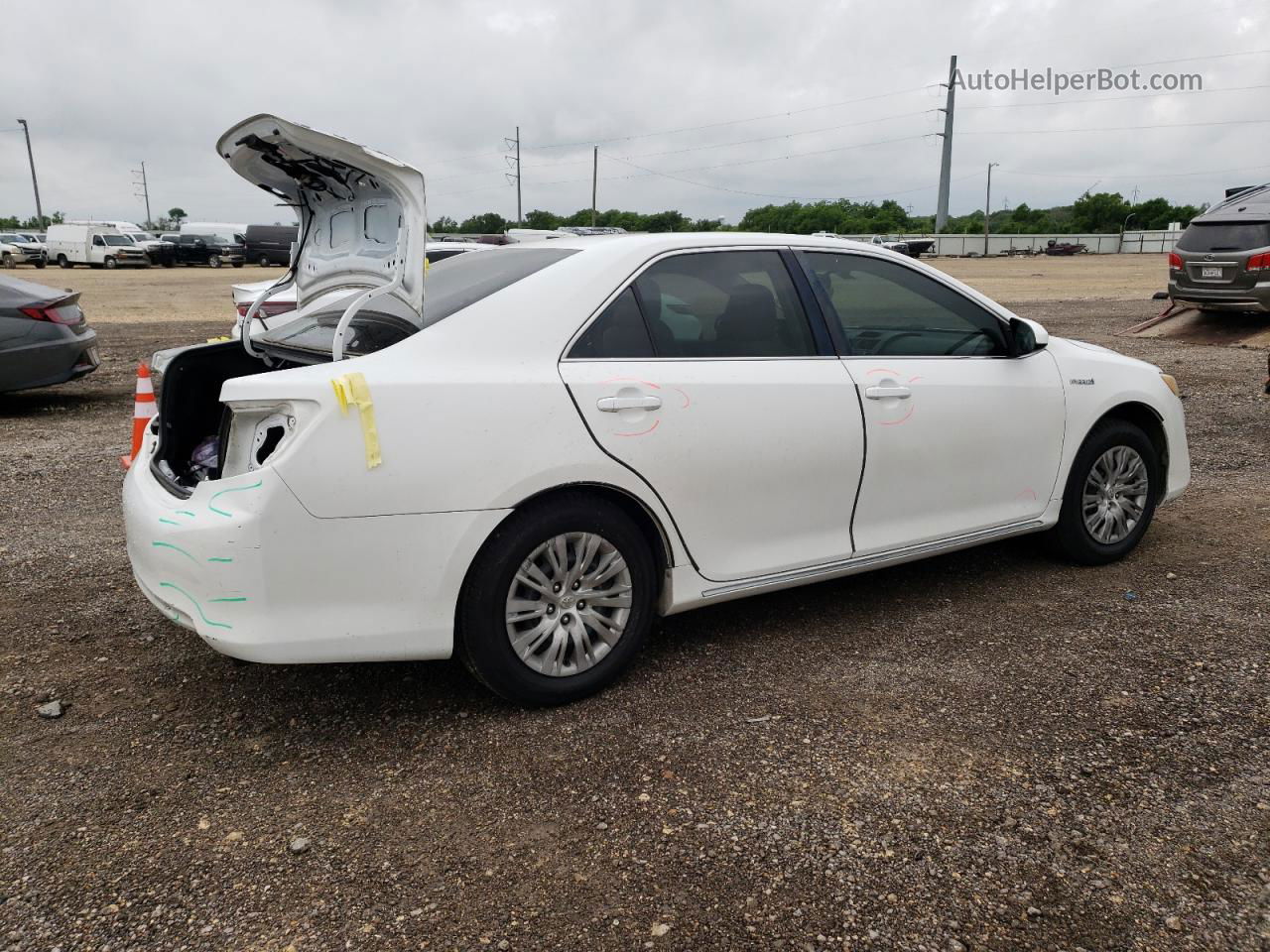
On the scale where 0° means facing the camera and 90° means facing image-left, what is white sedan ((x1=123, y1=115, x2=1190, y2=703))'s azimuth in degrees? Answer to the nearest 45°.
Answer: approximately 225°

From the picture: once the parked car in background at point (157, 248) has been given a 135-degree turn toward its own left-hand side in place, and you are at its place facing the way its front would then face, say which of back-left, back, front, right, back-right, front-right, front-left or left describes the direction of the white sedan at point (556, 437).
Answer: back

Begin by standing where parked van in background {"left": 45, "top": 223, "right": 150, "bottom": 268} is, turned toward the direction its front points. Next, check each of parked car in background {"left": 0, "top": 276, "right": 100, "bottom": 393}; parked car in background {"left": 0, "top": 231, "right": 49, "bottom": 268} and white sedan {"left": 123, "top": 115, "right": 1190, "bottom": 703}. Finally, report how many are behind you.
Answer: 1

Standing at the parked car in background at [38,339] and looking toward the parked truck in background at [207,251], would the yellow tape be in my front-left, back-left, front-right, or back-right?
back-right

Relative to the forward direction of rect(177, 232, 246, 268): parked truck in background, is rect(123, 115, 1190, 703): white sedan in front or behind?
in front

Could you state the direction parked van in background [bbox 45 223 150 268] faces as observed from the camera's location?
facing the viewer and to the right of the viewer

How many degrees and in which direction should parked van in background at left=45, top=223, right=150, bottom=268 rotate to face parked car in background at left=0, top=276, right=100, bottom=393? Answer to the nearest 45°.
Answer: approximately 45° to its right

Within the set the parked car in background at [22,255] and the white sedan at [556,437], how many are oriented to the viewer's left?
0

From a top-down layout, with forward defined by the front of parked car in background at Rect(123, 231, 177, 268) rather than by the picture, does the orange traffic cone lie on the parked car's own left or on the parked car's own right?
on the parked car's own right

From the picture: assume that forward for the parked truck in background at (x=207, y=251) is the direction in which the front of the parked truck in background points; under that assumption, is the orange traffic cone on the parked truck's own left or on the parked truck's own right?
on the parked truck's own right
